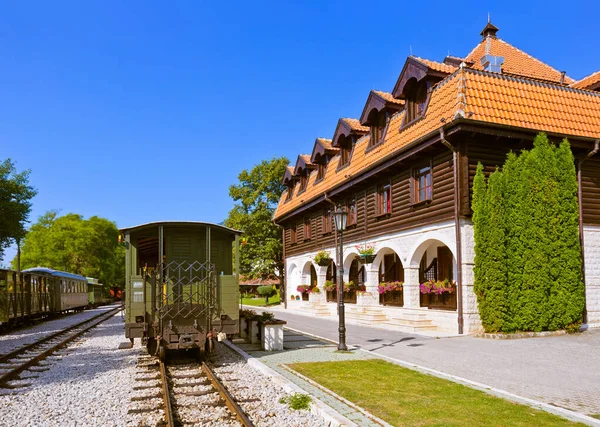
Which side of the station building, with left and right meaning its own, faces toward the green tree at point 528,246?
left

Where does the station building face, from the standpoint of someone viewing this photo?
facing the viewer and to the left of the viewer

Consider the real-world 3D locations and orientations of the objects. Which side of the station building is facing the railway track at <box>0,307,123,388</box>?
front

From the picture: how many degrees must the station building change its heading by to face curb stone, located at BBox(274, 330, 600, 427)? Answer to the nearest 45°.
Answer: approximately 45° to its left

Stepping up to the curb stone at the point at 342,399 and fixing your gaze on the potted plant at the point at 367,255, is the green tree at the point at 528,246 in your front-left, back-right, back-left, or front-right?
front-right

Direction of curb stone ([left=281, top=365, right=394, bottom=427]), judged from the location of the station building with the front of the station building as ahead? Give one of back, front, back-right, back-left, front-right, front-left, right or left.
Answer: front-left
